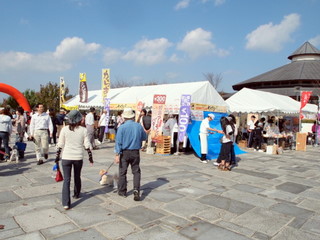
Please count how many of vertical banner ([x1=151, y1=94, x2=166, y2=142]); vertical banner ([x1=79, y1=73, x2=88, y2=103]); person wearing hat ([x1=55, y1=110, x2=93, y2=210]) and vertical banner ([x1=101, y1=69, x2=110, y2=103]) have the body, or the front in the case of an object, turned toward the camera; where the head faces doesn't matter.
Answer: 3

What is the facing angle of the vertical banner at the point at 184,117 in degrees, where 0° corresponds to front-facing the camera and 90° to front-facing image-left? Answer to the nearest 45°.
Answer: approximately 0°

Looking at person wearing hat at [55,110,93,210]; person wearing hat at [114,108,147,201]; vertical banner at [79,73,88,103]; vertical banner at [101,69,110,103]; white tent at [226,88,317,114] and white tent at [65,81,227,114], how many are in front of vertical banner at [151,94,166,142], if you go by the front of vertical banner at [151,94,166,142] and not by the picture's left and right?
2

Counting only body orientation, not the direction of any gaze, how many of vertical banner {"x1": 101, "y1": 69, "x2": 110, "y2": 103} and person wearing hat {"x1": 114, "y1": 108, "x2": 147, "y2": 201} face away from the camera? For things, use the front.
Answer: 1

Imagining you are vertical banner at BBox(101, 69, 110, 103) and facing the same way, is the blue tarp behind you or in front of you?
in front

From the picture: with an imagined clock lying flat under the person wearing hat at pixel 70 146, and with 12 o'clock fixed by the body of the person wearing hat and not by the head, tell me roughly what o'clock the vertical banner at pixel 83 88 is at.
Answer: The vertical banner is roughly at 12 o'clock from the person wearing hat.

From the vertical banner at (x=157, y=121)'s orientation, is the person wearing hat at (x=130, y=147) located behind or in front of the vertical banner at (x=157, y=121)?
in front

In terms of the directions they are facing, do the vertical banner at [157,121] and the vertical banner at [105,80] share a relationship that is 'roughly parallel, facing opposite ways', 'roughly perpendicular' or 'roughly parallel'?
roughly parallel

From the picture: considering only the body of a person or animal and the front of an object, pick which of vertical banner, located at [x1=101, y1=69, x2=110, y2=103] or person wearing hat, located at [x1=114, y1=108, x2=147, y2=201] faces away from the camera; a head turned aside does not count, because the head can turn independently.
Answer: the person wearing hat

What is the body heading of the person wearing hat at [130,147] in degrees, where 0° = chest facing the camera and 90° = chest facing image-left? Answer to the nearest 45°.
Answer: approximately 180°

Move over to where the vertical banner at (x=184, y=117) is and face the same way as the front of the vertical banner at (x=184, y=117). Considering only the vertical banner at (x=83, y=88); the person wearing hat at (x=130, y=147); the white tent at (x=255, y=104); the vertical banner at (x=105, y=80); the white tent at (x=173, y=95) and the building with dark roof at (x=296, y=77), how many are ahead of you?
1

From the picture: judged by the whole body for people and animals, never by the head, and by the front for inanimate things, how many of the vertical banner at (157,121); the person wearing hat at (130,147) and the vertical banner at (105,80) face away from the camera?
1

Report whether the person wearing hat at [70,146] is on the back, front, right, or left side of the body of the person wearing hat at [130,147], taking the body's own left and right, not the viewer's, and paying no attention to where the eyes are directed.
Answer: left

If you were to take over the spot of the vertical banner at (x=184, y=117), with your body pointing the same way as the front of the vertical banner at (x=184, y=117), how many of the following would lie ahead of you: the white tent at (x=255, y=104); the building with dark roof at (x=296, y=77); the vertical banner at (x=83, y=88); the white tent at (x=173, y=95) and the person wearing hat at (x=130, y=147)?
1

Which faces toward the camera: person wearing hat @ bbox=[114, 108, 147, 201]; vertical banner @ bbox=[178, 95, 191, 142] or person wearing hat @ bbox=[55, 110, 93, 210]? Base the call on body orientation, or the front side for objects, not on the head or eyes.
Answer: the vertical banner

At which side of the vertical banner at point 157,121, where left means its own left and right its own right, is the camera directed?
front

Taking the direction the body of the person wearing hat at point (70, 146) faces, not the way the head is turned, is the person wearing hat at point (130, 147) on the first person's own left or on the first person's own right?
on the first person's own right

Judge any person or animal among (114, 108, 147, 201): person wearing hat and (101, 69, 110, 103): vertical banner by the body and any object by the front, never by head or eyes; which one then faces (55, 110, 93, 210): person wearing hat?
the vertical banner

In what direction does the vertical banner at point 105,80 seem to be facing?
toward the camera

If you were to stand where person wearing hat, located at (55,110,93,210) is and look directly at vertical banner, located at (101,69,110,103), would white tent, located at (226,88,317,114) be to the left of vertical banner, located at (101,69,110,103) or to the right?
right

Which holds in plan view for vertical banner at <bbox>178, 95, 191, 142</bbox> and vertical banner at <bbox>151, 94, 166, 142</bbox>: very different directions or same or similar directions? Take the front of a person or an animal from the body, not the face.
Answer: same or similar directions

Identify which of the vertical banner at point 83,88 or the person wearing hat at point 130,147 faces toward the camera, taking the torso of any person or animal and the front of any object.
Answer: the vertical banner
